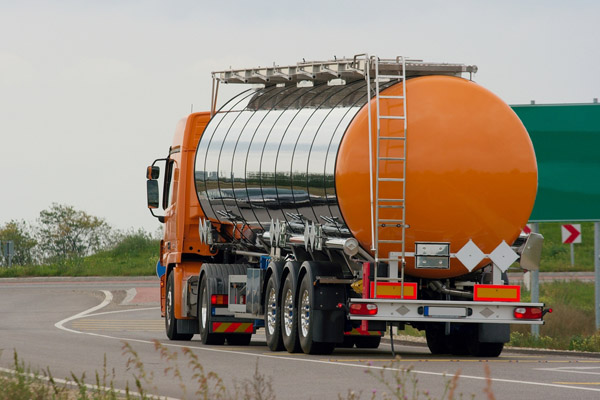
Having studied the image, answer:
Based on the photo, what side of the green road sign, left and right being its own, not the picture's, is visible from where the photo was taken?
front

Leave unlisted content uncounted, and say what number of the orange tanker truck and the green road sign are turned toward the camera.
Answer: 1

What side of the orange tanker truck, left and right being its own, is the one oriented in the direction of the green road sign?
right

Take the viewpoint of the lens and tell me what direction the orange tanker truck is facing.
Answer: facing away from the viewer and to the left of the viewer

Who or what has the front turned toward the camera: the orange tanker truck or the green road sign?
the green road sign

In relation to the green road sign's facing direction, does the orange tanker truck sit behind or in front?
in front
